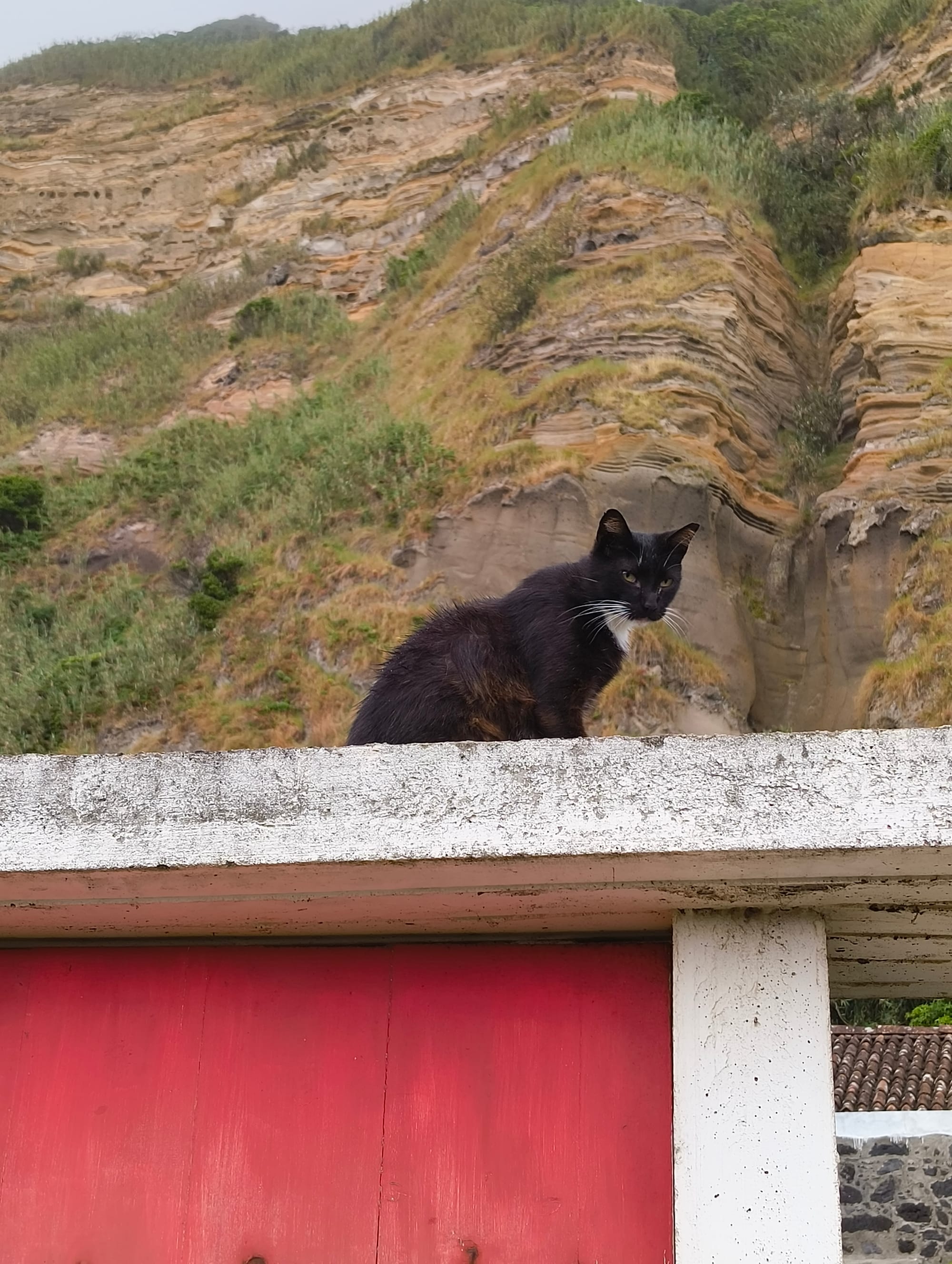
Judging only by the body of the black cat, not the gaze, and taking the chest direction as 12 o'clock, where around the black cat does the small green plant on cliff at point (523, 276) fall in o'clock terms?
The small green plant on cliff is roughly at 9 o'clock from the black cat.

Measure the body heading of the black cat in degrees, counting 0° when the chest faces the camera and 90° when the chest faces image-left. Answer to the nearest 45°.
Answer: approximately 270°

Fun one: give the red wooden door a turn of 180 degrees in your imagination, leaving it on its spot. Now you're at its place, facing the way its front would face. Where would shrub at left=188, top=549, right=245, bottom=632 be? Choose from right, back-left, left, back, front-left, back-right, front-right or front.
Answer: front

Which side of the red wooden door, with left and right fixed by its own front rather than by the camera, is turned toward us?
front

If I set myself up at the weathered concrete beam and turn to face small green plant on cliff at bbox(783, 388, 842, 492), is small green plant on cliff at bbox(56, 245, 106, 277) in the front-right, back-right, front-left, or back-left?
front-left

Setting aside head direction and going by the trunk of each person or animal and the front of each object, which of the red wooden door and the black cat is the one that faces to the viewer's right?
the black cat

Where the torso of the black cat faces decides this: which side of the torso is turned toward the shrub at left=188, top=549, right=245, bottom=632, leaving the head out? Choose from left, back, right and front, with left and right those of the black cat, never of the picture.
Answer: left

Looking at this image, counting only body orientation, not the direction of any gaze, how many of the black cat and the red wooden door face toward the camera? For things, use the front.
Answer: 1

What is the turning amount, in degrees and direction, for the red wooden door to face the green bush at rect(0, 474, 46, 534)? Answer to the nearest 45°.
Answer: approximately 180°

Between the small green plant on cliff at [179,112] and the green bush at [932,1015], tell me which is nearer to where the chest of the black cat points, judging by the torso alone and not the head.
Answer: the green bush

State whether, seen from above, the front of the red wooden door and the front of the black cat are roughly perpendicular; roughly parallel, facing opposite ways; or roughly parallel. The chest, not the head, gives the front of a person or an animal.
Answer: roughly perpendicular

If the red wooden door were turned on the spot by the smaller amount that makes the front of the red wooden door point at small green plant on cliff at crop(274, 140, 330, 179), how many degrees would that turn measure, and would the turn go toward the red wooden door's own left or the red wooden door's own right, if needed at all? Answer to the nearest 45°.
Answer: approximately 180°
